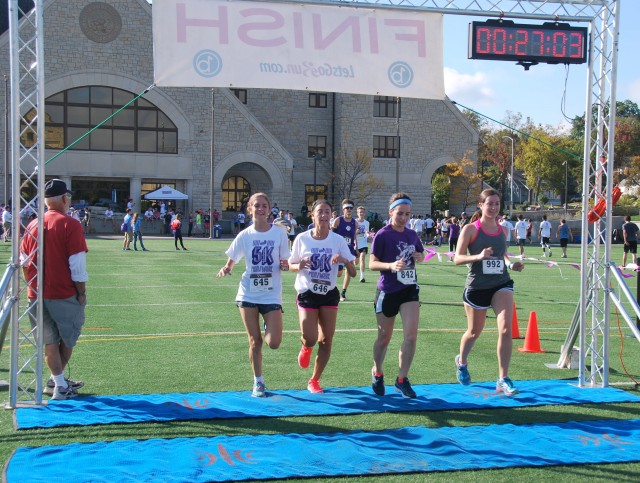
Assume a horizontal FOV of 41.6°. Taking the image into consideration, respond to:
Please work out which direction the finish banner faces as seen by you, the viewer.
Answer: facing away from the viewer

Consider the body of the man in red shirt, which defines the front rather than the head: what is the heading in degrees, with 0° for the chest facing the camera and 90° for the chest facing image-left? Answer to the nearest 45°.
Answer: approximately 225°

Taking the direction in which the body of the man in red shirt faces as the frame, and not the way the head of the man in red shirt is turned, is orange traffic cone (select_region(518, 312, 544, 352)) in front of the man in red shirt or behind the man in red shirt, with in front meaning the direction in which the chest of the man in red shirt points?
in front

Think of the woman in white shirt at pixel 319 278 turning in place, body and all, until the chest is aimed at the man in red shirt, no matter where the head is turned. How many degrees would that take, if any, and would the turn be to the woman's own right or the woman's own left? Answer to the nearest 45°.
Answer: approximately 90° to the woman's own right

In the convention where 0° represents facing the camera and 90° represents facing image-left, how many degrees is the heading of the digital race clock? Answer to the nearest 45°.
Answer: approximately 0°

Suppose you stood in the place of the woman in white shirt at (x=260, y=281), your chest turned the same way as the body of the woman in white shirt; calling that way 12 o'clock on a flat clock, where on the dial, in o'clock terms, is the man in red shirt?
The man in red shirt is roughly at 3 o'clock from the woman in white shirt.

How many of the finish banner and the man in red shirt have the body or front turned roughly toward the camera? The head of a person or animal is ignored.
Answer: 0

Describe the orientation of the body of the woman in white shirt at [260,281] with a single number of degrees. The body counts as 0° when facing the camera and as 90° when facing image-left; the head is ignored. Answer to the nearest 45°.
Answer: approximately 0°

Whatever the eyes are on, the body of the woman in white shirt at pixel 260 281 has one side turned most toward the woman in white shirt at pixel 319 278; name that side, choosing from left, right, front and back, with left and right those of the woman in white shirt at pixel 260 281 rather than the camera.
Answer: left
